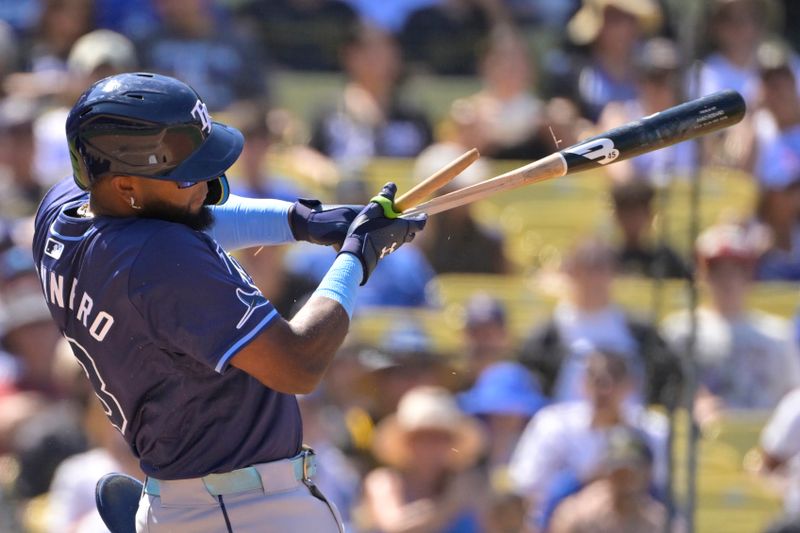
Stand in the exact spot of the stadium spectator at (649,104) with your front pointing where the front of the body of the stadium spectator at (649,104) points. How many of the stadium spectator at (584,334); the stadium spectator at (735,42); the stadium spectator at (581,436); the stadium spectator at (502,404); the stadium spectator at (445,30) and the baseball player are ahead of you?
4

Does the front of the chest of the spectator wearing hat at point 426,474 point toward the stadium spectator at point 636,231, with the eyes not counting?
no

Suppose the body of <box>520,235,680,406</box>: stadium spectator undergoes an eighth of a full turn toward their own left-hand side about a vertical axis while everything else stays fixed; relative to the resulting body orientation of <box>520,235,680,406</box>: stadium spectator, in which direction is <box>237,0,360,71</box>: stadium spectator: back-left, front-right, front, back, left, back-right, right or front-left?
back

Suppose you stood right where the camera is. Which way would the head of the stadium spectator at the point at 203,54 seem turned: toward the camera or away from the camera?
toward the camera

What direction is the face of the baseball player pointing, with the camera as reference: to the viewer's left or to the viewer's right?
to the viewer's right

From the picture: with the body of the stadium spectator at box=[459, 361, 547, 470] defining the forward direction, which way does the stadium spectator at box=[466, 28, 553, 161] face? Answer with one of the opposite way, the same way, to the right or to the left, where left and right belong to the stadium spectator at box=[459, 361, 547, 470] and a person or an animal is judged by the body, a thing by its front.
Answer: the same way

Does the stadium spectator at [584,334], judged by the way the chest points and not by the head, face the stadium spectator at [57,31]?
no

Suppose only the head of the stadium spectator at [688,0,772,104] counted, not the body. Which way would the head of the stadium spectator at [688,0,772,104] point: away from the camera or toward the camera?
toward the camera

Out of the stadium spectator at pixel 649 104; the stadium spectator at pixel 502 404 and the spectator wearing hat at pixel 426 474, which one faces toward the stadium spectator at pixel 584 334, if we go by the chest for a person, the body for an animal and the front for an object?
the stadium spectator at pixel 649 104

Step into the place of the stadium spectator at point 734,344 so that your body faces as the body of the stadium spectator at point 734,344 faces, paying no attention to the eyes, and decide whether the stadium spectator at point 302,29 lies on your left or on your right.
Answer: on your right

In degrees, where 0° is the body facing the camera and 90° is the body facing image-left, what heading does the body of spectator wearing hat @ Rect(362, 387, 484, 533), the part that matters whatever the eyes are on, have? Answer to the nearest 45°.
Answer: approximately 0°

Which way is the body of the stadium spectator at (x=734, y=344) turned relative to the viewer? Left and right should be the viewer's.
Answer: facing the viewer

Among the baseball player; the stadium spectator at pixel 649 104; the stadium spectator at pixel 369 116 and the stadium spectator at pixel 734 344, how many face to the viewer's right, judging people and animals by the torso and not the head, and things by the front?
1

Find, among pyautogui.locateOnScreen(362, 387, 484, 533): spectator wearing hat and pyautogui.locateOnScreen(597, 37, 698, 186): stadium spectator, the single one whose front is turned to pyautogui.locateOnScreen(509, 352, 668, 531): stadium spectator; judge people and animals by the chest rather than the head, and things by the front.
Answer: pyautogui.locateOnScreen(597, 37, 698, 186): stadium spectator

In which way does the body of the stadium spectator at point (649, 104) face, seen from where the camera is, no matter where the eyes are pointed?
toward the camera

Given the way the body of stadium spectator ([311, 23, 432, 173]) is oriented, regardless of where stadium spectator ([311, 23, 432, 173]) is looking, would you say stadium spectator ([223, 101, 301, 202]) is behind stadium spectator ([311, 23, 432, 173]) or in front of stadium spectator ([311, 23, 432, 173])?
in front

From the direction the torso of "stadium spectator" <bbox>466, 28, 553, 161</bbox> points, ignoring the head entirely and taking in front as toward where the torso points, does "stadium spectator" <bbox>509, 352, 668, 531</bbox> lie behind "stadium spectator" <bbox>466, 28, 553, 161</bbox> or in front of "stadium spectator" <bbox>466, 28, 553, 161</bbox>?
in front

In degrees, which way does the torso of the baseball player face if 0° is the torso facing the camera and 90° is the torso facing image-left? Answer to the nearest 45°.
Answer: approximately 270°

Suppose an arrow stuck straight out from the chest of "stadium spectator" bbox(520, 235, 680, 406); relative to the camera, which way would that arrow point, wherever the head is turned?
toward the camera

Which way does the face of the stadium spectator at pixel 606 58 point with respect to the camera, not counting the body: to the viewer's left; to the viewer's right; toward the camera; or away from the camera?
toward the camera

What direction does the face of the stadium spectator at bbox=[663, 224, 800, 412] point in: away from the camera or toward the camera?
toward the camera

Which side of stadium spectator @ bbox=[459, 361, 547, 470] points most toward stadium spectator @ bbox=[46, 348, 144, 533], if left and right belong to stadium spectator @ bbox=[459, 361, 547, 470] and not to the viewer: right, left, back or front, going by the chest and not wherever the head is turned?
right

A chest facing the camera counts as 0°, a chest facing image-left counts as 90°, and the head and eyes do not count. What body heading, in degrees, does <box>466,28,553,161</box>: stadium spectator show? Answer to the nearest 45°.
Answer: approximately 0°
